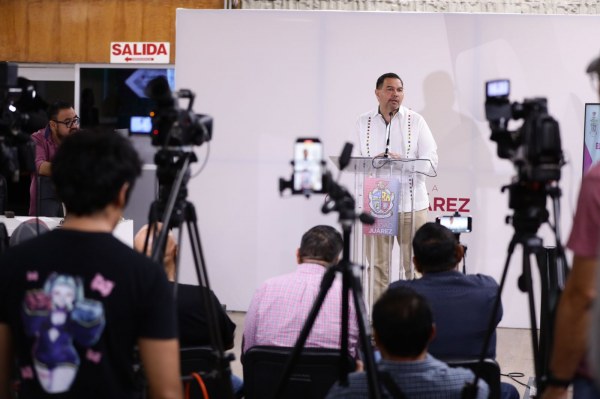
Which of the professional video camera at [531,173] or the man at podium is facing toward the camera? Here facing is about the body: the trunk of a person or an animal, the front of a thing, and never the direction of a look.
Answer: the man at podium

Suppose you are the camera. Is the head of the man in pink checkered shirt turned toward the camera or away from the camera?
away from the camera

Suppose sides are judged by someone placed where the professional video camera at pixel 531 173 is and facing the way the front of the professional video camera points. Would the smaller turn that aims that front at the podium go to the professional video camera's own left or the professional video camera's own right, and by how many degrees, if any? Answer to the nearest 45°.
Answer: approximately 45° to the professional video camera's own right

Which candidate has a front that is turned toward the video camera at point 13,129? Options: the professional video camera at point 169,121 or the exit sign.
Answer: the exit sign

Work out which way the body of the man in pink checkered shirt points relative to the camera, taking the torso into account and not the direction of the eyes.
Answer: away from the camera

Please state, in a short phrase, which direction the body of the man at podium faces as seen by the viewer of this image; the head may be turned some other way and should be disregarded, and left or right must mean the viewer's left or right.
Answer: facing the viewer

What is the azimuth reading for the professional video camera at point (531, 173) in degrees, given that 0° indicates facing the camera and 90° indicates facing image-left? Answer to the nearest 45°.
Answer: approximately 135°

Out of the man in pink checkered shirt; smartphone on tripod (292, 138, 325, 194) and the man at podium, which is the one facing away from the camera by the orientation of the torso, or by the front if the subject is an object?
the man in pink checkered shirt

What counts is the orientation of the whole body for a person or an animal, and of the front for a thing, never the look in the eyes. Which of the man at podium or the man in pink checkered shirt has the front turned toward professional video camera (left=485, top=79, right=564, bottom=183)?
the man at podium

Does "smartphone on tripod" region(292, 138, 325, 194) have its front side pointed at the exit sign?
no

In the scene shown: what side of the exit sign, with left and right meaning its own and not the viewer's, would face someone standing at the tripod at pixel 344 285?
front

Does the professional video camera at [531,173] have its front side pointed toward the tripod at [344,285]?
no

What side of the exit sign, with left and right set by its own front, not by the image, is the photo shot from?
front

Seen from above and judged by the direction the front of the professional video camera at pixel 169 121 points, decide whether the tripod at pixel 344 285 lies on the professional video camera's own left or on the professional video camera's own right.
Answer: on the professional video camera's own right

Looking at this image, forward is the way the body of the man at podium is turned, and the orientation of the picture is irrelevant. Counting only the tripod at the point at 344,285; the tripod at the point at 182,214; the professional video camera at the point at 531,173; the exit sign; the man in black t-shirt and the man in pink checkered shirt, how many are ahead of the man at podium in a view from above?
5

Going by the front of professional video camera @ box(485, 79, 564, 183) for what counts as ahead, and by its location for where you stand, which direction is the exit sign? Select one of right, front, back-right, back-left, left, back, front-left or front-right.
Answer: front

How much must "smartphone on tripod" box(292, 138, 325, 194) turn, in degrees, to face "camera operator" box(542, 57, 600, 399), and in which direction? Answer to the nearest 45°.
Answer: approximately 45° to its left

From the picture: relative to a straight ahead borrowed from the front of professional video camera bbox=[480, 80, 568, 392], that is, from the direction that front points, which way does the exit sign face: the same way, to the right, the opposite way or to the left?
the opposite way

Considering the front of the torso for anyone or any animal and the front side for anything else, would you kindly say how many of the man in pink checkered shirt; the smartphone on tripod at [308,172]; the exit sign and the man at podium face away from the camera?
1

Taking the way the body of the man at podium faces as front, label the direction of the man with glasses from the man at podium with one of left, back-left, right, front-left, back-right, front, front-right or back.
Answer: right

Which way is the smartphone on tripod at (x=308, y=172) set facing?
toward the camera
